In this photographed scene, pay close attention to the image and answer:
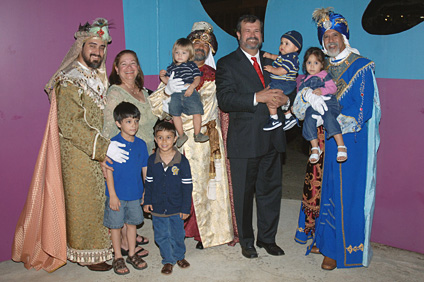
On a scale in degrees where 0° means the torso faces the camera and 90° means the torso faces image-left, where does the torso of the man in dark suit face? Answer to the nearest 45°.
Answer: approximately 315°

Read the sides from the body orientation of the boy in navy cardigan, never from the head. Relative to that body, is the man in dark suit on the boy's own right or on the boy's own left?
on the boy's own left

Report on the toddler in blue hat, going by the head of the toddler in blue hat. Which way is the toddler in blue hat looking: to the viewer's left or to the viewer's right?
to the viewer's left

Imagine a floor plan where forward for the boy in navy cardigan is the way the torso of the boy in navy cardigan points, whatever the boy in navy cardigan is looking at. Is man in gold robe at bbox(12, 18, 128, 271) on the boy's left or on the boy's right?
on the boy's right

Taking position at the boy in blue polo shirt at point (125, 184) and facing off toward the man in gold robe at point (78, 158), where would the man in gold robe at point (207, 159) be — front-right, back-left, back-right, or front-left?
back-right

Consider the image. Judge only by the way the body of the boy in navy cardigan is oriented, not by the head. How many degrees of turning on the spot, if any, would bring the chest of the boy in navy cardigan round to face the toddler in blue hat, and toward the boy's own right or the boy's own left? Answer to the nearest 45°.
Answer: approximately 90° to the boy's own left

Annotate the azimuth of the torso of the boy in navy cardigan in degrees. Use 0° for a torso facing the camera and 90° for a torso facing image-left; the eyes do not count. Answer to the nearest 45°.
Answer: approximately 0°

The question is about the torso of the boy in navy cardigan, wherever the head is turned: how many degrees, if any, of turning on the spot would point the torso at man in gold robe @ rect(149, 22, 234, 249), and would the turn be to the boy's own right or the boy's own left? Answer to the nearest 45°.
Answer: approximately 135° to the boy's own left

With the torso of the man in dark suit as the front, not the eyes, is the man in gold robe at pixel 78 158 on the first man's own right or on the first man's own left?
on the first man's own right
